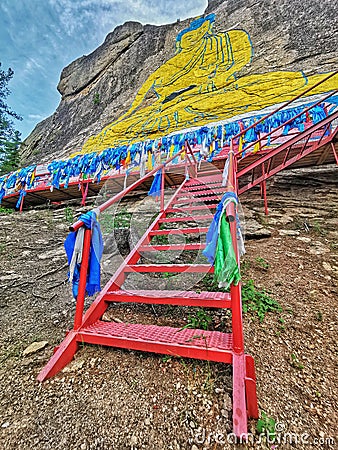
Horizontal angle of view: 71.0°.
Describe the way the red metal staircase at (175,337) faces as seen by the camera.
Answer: facing the viewer
